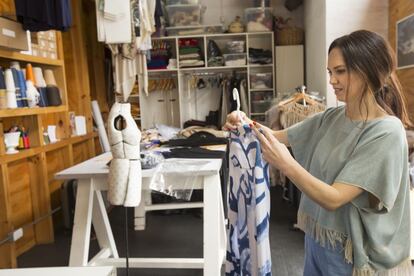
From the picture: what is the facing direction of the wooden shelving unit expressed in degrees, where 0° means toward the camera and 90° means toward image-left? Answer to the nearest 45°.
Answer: approximately 315°

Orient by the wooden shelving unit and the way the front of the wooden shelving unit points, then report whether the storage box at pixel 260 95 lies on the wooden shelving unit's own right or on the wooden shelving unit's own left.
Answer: on the wooden shelving unit's own left

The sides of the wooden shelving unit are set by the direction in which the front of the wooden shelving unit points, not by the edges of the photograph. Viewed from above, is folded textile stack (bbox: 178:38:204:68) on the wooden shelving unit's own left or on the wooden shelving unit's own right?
on the wooden shelving unit's own left

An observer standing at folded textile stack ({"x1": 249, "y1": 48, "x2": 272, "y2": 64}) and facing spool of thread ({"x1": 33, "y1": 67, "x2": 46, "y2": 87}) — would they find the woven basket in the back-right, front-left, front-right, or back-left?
back-left

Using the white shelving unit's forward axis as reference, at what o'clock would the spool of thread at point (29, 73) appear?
The spool of thread is roughly at 1 o'clock from the white shelving unit.

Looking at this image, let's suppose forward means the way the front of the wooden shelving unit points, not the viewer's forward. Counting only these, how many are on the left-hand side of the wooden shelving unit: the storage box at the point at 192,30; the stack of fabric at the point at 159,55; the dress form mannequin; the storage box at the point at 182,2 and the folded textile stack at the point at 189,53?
4

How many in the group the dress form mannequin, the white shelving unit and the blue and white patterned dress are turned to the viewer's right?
1

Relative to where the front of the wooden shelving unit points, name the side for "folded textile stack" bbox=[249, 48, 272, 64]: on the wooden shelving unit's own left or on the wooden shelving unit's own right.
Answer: on the wooden shelving unit's own left
